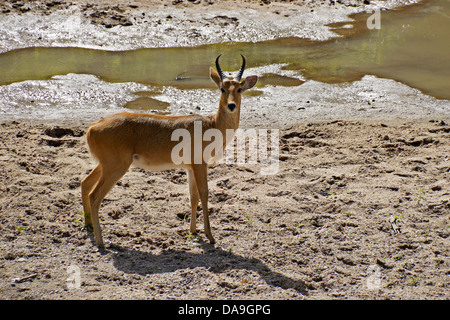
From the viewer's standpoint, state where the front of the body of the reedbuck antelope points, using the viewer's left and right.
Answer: facing to the right of the viewer

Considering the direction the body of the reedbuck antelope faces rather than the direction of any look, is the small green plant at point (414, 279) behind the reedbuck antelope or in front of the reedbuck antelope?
in front
